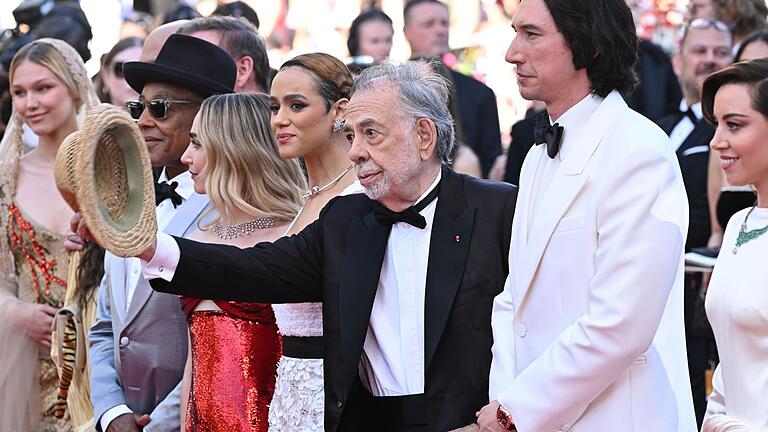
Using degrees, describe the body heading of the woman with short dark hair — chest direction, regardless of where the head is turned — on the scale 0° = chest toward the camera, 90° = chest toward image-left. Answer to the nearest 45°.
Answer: approximately 45°

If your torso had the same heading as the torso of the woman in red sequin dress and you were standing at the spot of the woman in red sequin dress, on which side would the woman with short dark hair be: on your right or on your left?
on your left

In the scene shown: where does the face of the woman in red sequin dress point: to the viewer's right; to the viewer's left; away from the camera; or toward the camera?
to the viewer's left

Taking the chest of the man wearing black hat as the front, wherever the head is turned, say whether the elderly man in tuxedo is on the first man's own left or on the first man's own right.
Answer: on the first man's own left

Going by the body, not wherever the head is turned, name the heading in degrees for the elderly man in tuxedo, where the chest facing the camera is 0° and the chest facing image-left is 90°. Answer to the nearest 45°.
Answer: approximately 45°

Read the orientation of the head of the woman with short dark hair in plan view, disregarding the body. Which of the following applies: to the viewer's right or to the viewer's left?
to the viewer's left

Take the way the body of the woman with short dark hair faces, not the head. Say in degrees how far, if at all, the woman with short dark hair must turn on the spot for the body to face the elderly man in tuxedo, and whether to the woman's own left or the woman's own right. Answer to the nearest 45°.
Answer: approximately 45° to the woman's own right

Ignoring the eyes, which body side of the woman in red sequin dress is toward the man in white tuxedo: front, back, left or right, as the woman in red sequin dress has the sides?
left

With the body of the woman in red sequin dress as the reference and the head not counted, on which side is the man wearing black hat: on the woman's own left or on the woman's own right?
on the woman's own right

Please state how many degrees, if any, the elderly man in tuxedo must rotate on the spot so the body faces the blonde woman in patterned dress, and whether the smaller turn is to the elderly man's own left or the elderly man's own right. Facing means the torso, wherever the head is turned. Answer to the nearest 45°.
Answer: approximately 90° to the elderly man's own right

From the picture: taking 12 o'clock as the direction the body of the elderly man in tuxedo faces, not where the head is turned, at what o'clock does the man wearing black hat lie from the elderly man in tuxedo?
The man wearing black hat is roughly at 3 o'clock from the elderly man in tuxedo.

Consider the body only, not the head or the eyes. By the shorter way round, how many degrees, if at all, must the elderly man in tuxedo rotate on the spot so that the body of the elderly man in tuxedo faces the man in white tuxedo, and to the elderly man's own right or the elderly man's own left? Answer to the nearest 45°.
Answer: approximately 90° to the elderly man's own left
